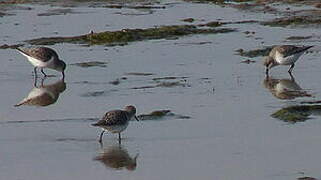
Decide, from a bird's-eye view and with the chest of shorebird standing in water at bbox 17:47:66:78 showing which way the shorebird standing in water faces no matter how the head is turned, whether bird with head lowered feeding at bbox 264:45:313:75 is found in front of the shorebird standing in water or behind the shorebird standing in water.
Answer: in front

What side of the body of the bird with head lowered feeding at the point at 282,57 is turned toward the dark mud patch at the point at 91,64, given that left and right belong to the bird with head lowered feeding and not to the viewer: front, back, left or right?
front

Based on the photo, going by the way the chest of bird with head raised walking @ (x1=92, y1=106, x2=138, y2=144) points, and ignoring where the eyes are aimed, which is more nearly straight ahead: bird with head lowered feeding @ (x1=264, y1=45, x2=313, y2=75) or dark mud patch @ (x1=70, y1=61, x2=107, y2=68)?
the bird with head lowered feeding

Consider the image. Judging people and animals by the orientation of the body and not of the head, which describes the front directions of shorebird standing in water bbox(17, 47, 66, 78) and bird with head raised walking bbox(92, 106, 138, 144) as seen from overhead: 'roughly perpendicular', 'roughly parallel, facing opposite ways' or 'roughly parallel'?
roughly parallel

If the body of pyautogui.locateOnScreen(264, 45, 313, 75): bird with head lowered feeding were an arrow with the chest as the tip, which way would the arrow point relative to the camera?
to the viewer's left

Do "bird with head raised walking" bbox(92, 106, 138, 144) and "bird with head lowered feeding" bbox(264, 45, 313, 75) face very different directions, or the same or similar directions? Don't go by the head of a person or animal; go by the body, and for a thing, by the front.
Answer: very different directions

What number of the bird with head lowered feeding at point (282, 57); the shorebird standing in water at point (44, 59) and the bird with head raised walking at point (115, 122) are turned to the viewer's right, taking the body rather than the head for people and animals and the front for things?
2

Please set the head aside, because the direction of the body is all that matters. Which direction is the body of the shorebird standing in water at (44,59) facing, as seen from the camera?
to the viewer's right

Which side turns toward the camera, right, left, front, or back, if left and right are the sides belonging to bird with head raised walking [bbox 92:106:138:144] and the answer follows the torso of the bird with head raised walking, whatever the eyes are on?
right

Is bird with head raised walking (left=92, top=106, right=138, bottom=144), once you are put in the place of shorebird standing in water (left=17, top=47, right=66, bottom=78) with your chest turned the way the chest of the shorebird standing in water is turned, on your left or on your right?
on your right

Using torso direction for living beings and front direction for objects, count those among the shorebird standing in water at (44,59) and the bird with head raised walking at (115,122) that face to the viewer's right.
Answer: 2

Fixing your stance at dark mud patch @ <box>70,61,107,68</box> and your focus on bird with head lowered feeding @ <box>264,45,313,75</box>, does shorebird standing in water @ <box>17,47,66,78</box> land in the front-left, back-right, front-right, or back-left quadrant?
back-right
